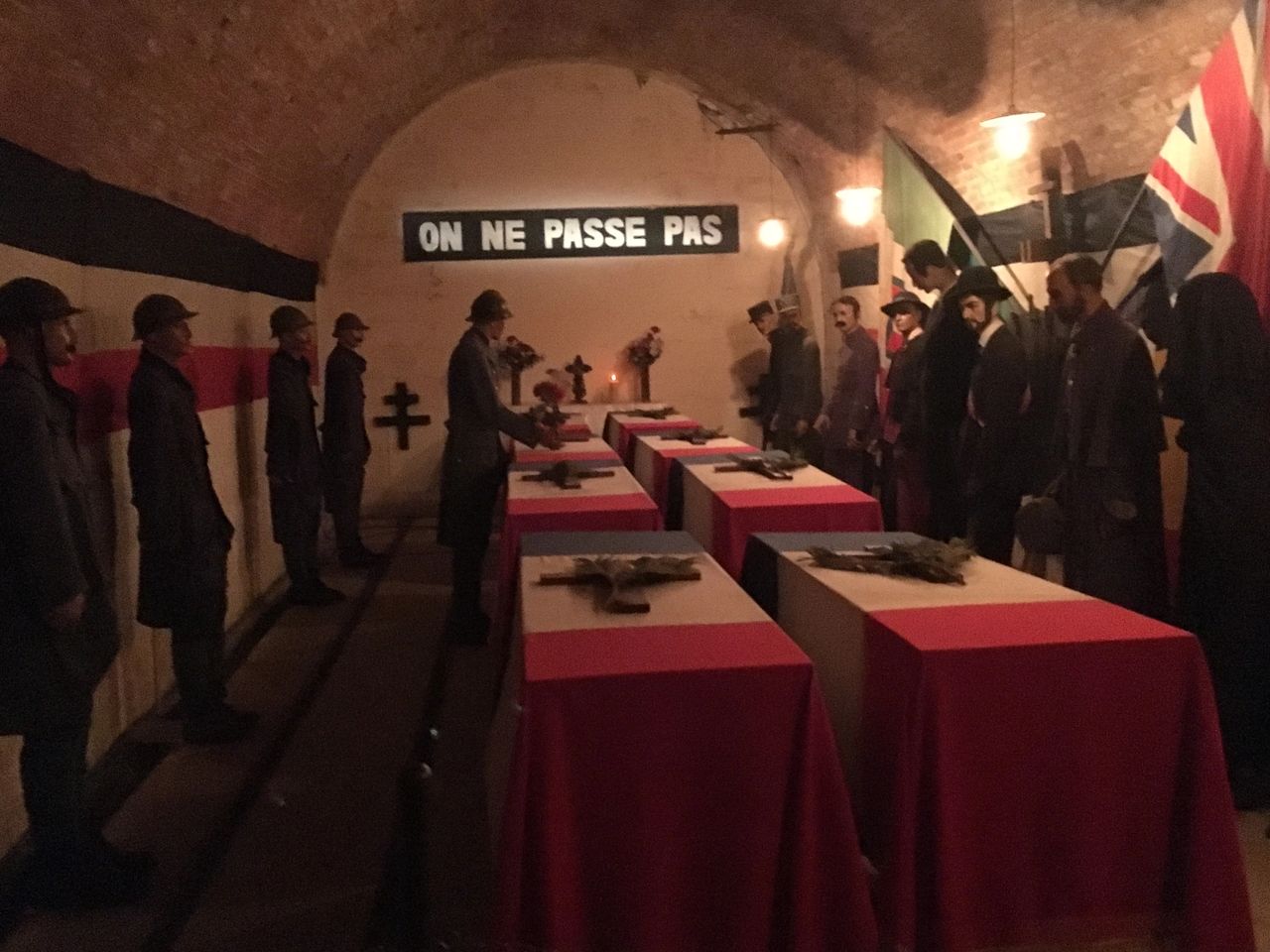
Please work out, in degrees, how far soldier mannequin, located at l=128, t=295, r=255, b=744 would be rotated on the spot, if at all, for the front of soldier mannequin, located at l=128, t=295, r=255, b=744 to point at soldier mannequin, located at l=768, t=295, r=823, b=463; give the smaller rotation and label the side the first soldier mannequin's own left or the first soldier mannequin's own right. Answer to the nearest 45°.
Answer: approximately 45° to the first soldier mannequin's own left

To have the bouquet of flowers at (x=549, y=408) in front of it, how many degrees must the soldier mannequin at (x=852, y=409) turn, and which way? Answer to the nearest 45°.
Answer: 0° — it already faces it

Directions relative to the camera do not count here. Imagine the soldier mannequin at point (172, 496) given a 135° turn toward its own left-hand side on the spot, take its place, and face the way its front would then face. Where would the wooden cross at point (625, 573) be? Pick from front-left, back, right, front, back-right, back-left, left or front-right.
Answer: back

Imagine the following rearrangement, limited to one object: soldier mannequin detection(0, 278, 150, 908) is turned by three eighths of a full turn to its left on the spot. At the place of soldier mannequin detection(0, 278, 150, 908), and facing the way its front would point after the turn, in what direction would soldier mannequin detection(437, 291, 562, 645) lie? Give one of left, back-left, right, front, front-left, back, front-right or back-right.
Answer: right

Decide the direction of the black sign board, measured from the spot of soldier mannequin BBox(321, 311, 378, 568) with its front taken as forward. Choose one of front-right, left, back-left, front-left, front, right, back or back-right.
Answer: front-left

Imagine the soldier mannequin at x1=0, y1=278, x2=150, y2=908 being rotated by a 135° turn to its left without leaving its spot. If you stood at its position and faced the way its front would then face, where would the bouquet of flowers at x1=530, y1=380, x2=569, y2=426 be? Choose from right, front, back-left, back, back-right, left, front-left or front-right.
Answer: right

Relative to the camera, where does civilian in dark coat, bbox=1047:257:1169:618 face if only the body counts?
to the viewer's left

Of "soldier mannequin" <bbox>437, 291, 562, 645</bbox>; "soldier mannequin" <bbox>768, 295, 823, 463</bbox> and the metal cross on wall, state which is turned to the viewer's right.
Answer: "soldier mannequin" <bbox>437, 291, 562, 645</bbox>

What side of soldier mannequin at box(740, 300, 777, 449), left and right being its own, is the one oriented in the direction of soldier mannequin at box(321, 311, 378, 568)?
front

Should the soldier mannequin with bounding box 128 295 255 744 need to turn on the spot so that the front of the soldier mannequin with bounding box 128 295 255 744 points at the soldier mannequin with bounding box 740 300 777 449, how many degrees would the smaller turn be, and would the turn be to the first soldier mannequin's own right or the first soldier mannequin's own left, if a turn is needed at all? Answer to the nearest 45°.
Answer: approximately 45° to the first soldier mannequin's own left

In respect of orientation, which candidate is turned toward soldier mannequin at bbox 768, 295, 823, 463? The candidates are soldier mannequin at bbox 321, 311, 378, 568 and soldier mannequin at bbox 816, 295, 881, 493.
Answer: soldier mannequin at bbox 321, 311, 378, 568

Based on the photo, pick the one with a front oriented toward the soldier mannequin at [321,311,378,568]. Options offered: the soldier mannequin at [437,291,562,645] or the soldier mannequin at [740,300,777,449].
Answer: the soldier mannequin at [740,300,777,449]

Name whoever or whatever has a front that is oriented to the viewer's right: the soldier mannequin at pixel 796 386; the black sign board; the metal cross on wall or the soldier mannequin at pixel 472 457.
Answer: the soldier mannequin at pixel 472 457

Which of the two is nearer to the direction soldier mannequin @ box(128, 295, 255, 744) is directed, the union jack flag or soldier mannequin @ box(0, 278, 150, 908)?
the union jack flag

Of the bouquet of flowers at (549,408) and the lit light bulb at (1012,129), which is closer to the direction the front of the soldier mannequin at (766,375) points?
the bouquet of flowers

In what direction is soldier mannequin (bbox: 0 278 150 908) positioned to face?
to the viewer's right

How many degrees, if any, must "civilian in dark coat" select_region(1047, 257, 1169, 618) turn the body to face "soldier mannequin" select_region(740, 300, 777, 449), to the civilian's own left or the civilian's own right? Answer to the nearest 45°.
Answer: approximately 45° to the civilian's own right
